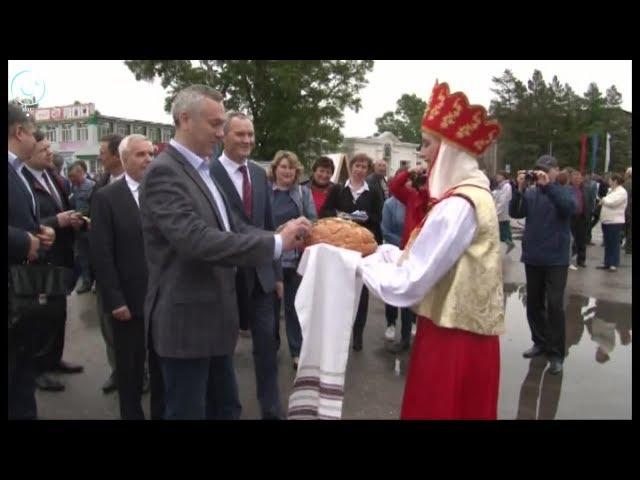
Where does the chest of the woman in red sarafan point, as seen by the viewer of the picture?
to the viewer's left

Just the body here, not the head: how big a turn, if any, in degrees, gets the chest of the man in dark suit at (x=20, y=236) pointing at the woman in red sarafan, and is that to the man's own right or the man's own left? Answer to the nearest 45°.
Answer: approximately 45° to the man's own right

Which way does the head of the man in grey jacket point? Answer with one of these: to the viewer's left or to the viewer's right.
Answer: to the viewer's right

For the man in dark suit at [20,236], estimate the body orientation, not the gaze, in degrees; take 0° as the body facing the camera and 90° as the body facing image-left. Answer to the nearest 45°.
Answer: approximately 270°

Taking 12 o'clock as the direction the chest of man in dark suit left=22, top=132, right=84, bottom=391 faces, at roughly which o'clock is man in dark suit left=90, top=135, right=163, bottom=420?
man in dark suit left=90, top=135, right=163, bottom=420 is roughly at 1 o'clock from man in dark suit left=22, top=132, right=84, bottom=391.

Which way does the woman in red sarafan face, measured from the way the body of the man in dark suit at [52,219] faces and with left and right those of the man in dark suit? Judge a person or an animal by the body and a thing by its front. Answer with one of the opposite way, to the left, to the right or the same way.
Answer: the opposite way

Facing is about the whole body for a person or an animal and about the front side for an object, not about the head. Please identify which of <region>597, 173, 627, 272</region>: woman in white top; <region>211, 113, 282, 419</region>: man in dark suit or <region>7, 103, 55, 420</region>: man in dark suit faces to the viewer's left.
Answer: the woman in white top

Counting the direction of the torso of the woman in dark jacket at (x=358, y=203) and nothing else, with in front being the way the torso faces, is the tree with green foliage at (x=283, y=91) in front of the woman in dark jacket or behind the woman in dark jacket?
behind

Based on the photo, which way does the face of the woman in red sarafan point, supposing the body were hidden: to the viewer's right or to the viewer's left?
to the viewer's left

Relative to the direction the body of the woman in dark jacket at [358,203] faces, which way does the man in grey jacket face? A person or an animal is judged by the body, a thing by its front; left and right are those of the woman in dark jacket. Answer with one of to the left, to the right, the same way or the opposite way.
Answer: to the left
